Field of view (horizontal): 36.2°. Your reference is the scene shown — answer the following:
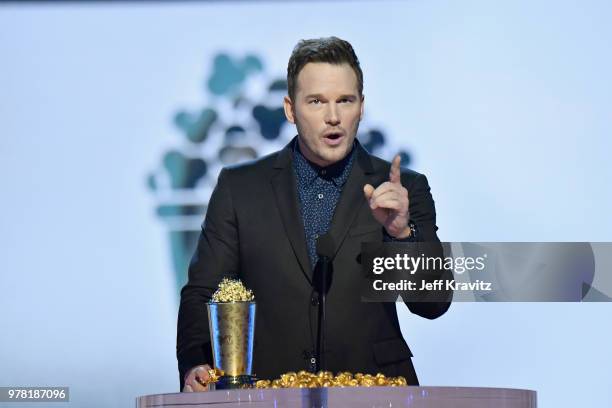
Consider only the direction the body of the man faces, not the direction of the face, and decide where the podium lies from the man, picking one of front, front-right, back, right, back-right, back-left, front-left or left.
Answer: front

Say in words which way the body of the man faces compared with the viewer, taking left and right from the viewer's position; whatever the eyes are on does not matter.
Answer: facing the viewer

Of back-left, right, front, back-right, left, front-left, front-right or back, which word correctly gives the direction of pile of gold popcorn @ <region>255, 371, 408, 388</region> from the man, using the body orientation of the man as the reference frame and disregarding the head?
front

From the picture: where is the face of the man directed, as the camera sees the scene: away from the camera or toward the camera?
toward the camera
